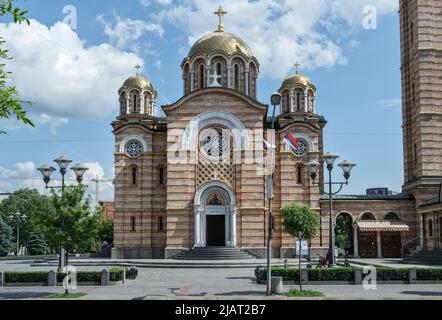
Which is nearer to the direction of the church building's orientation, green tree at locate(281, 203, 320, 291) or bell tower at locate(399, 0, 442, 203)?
the green tree

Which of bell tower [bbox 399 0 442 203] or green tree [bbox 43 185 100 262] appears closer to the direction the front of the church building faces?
the green tree

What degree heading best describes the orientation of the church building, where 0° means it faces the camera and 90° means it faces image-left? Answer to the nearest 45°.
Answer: approximately 0°

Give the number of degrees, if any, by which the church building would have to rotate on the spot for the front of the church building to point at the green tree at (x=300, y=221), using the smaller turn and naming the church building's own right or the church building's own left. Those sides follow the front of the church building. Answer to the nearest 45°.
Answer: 0° — it already faces it

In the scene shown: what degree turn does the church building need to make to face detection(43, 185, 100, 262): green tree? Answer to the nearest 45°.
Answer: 0° — it already faces it

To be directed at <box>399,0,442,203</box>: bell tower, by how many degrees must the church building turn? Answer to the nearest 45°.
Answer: approximately 90° to its left
